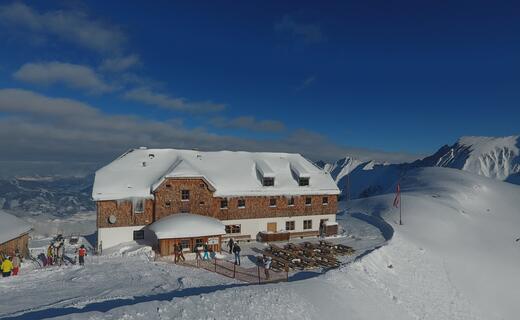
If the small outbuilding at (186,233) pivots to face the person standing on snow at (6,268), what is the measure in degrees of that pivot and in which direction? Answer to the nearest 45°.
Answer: approximately 45° to its right

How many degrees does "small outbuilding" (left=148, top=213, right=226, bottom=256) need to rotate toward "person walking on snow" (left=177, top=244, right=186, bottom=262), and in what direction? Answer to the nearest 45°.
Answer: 0° — it already faces them

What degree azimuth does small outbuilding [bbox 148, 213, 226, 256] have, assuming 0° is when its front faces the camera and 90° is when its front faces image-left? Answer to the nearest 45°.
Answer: approximately 0°
